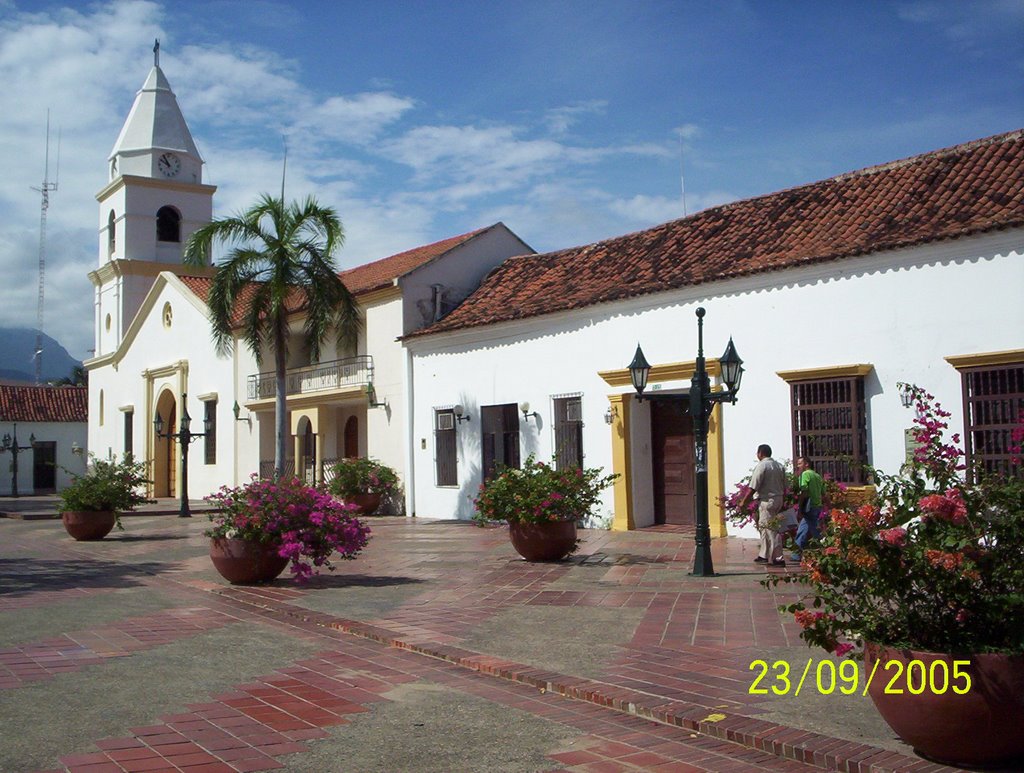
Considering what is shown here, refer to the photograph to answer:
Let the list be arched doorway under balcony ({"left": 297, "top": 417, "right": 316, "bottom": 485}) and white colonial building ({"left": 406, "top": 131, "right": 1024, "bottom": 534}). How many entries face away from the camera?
0

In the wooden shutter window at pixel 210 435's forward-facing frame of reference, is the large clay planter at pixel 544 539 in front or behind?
in front

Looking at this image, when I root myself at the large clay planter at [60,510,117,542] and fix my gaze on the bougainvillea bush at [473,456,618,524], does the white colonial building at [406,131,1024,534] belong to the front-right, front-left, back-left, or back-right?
front-left

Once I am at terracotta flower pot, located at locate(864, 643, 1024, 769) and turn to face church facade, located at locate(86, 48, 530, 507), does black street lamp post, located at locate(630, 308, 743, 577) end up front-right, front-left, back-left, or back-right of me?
front-right

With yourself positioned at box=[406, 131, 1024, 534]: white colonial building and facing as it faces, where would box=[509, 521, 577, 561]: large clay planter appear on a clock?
The large clay planter is roughly at 12 o'clock from the white colonial building.

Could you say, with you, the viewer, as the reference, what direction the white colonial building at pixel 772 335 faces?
facing the viewer and to the left of the viewer

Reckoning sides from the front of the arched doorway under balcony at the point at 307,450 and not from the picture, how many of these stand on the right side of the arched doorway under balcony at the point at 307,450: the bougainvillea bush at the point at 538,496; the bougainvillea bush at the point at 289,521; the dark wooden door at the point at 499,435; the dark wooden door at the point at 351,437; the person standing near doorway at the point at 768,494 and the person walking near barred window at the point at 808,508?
0

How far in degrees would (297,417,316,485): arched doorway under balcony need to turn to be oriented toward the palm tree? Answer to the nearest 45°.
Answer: approximately 45° to its left

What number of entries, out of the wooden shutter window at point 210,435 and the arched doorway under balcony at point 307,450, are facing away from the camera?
0

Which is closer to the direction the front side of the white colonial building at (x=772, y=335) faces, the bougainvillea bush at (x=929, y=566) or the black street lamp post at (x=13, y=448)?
the bougainvillea bush

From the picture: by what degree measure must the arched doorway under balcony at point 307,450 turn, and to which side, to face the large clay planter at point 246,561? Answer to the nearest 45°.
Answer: approximately 45° to its left

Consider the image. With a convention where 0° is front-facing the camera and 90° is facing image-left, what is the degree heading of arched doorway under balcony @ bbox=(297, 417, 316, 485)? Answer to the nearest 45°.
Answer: approximately 45°

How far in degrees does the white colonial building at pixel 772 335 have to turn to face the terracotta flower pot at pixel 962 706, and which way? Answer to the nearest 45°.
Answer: approximately 45° to its left

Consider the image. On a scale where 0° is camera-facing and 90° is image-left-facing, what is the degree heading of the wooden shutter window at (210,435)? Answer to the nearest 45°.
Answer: approximately 0°

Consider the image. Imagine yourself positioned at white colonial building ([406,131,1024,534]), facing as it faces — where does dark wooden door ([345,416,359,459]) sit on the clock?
The dark wooden door is roughly at 3 o'clock from the white colonial building.

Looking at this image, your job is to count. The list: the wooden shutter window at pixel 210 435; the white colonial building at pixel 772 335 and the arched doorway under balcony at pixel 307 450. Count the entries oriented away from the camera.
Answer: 0

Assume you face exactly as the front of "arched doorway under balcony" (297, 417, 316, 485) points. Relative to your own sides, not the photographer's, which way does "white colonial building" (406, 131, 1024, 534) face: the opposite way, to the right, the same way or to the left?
the same way

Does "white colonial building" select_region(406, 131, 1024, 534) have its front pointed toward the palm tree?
no

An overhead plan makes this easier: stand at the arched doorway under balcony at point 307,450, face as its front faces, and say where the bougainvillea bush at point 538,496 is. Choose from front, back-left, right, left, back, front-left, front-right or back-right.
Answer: front-left

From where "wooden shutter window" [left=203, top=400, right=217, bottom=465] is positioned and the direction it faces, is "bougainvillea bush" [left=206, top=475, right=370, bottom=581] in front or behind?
in front
